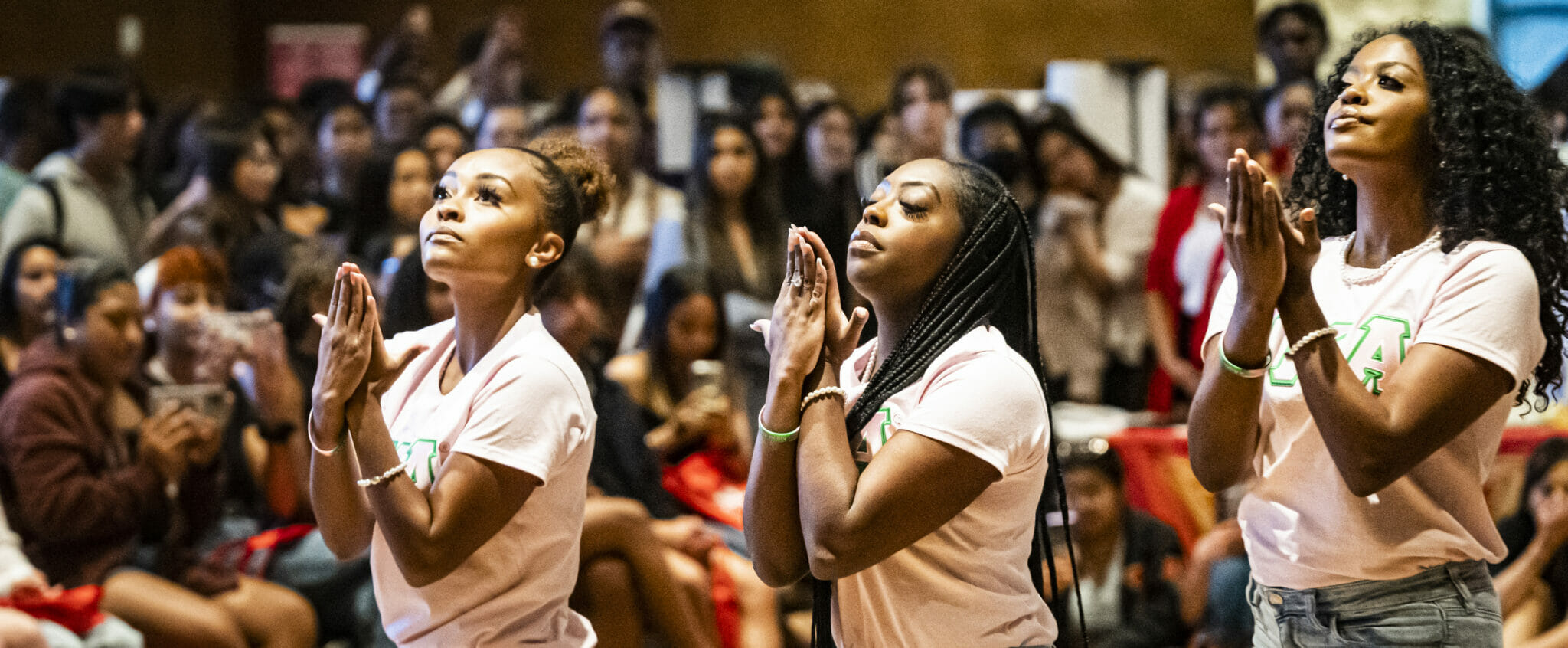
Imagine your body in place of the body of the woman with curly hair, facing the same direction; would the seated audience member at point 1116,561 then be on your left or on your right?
on your right

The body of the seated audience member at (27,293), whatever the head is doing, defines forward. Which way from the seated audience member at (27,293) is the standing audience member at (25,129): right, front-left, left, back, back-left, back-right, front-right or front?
back-left

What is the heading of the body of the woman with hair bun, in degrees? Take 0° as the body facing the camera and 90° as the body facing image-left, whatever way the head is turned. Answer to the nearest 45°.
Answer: approximately 45°

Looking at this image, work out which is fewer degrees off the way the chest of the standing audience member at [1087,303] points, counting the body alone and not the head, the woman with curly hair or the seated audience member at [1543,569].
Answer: the woman with curly hair

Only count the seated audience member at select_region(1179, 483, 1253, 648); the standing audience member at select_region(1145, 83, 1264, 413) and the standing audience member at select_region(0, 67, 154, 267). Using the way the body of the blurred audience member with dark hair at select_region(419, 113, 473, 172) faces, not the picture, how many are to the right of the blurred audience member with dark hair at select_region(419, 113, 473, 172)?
1

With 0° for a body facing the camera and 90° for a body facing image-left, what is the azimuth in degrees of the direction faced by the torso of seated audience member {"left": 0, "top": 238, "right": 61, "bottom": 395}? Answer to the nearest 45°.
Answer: approximately 315°

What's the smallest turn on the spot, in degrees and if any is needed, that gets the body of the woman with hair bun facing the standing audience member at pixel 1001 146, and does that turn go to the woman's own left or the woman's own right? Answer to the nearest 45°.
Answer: approximately 180°

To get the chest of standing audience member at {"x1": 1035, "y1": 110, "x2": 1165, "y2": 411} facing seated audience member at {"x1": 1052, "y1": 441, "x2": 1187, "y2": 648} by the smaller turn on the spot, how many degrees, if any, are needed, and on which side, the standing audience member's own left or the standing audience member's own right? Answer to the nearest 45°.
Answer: approximately 45° to the standing audience member's own left

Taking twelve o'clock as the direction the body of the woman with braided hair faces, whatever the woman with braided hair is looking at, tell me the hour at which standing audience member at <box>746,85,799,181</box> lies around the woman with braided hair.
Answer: The standing audience member is roughly at 4 o'clock from the woman with braided hair.

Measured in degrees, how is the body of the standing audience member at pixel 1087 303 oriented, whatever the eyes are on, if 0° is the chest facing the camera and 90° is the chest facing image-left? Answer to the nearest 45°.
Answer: approximately 45°
